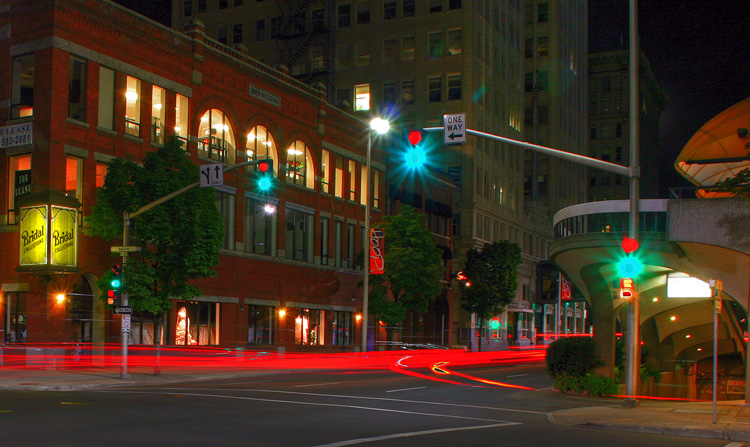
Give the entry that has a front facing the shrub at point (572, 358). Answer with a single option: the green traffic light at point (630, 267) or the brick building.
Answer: the brick building

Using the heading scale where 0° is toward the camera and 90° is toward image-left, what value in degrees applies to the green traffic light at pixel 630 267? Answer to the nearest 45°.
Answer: approximately 0°

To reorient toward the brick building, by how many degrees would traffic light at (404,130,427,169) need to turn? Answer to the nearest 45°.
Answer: approximately 135° to its right

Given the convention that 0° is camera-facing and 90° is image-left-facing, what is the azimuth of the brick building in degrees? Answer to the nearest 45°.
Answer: approximately 315°

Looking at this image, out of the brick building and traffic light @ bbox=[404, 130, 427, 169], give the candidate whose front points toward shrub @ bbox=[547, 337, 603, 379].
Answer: the brick building

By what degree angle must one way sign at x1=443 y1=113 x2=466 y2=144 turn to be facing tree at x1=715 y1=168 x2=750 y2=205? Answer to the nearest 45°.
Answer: approximately 90° to its left

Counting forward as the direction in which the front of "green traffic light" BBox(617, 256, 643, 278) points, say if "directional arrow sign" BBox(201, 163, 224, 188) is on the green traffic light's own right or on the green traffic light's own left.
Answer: on the green traffic light's own right

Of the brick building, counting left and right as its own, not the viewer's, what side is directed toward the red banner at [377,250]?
left

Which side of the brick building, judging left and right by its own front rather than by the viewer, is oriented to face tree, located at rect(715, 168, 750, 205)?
front

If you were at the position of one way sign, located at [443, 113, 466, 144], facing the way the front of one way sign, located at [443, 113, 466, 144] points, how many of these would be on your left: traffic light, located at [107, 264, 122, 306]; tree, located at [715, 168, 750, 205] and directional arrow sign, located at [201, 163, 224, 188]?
1

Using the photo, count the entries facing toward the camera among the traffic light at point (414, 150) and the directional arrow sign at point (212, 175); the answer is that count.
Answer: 2

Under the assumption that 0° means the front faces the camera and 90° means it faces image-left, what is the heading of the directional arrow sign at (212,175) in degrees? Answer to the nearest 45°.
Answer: approximately 0°
